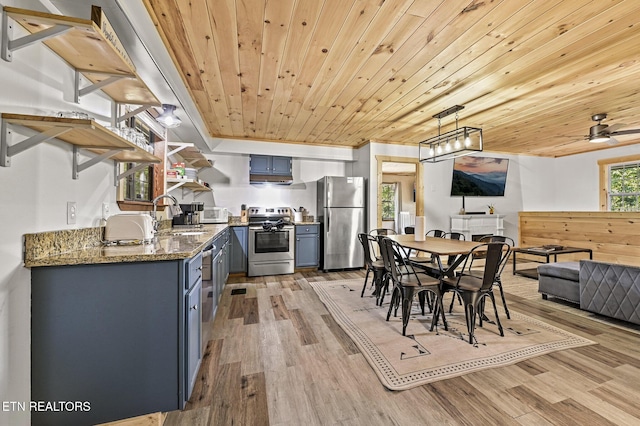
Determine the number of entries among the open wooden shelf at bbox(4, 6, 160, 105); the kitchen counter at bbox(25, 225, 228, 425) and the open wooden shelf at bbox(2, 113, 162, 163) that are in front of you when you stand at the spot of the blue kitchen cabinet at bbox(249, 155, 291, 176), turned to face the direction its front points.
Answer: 3

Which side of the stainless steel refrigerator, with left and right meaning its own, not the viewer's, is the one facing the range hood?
right

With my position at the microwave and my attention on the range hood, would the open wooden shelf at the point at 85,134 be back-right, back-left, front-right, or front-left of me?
back-right

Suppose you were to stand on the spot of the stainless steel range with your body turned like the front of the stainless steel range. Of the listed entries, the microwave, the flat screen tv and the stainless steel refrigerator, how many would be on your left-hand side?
2

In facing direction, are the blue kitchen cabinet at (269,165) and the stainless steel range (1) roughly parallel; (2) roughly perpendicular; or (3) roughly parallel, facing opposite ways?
roughly parallel

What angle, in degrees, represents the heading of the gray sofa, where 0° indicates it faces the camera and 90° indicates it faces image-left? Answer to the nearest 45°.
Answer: approximately 135°

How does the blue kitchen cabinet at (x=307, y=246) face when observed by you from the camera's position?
facing the viewer

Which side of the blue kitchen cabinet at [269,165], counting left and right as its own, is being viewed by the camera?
front

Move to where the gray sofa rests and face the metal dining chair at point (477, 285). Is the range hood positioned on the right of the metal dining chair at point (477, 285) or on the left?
right

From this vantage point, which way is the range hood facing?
toward the camera

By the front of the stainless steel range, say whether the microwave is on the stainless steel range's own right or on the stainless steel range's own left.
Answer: on the stainless steel range's own right

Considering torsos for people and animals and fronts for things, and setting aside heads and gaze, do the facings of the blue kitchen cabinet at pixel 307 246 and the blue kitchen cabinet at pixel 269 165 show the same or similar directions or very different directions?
same or similar directions

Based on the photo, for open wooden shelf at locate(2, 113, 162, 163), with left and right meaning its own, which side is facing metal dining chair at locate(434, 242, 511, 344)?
front

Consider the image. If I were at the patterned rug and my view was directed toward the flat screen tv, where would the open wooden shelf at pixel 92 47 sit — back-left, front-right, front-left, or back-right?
back-left

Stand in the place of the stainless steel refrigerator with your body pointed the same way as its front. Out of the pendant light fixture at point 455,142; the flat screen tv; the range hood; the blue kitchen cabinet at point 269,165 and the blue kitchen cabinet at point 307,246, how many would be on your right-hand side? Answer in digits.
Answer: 3

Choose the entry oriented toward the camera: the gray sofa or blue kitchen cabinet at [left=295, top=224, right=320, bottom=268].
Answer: the blue kitchen cabinet

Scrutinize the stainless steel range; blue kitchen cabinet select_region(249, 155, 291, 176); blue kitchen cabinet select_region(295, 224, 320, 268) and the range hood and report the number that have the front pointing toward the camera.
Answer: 4

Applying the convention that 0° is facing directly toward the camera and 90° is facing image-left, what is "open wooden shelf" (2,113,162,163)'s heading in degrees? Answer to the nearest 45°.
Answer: approximately 270°

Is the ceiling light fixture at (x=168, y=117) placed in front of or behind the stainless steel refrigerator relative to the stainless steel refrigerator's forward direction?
in front

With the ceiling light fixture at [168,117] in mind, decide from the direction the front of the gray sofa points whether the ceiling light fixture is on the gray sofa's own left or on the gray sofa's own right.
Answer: on the gray sofa's own left

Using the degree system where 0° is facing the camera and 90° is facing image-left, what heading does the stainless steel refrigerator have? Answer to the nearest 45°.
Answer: approximately 0°

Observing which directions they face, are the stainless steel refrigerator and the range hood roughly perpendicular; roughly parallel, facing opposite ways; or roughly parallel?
roughly parallel
